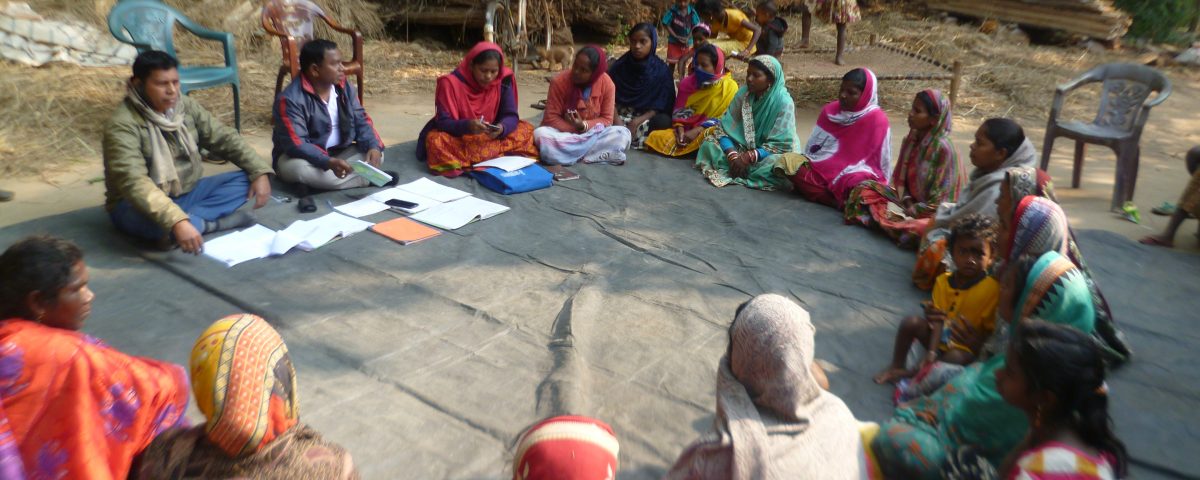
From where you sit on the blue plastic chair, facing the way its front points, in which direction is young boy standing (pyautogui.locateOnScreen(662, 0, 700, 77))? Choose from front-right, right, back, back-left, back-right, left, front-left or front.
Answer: front-left

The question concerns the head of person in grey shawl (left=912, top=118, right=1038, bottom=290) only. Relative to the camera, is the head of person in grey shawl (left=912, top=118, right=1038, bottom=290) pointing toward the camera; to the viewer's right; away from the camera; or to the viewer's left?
to the viewer's left

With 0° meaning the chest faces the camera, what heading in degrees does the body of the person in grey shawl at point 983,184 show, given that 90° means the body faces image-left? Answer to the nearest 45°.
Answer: approximately 90°

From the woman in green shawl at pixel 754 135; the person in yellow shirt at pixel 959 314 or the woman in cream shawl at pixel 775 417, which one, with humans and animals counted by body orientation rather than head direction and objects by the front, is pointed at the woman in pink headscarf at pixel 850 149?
the woman in cream shawl

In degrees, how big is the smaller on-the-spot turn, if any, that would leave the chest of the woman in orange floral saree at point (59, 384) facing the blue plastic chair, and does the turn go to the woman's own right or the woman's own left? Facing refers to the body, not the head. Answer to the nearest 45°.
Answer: approximately 45° to the woman's own left

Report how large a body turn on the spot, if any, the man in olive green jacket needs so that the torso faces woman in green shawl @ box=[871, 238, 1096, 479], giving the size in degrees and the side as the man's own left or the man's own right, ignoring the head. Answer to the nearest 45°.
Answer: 0° — they already face them

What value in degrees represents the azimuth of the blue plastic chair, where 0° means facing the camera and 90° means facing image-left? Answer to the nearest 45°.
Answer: approximately 315°

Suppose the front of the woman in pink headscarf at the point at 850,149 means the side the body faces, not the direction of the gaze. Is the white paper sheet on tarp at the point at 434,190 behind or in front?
in front

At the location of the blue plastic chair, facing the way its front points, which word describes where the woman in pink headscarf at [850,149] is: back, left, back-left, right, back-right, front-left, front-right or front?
front

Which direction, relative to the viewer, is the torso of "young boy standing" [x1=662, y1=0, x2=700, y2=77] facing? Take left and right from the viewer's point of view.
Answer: facing the viewer

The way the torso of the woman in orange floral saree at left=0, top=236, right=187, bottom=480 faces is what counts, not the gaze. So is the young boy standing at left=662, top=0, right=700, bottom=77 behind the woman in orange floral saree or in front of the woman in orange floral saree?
in front

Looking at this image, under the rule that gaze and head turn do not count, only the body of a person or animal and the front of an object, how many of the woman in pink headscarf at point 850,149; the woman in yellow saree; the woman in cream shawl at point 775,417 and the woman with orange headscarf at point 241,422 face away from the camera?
2

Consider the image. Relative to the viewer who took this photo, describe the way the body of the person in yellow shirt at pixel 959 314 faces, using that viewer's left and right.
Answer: facing the viewer and to the left of the viewer

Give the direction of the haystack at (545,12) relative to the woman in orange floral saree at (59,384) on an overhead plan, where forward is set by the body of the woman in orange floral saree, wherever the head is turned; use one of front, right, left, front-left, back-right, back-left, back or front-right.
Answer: front

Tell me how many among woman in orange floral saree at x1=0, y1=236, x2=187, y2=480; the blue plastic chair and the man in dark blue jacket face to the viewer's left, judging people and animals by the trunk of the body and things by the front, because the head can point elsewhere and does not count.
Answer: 0

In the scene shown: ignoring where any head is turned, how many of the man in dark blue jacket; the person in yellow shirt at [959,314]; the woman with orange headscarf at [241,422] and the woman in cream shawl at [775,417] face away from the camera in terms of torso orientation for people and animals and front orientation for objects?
2

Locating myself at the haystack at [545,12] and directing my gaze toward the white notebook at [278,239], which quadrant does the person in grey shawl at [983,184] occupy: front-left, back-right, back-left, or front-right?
front-left
